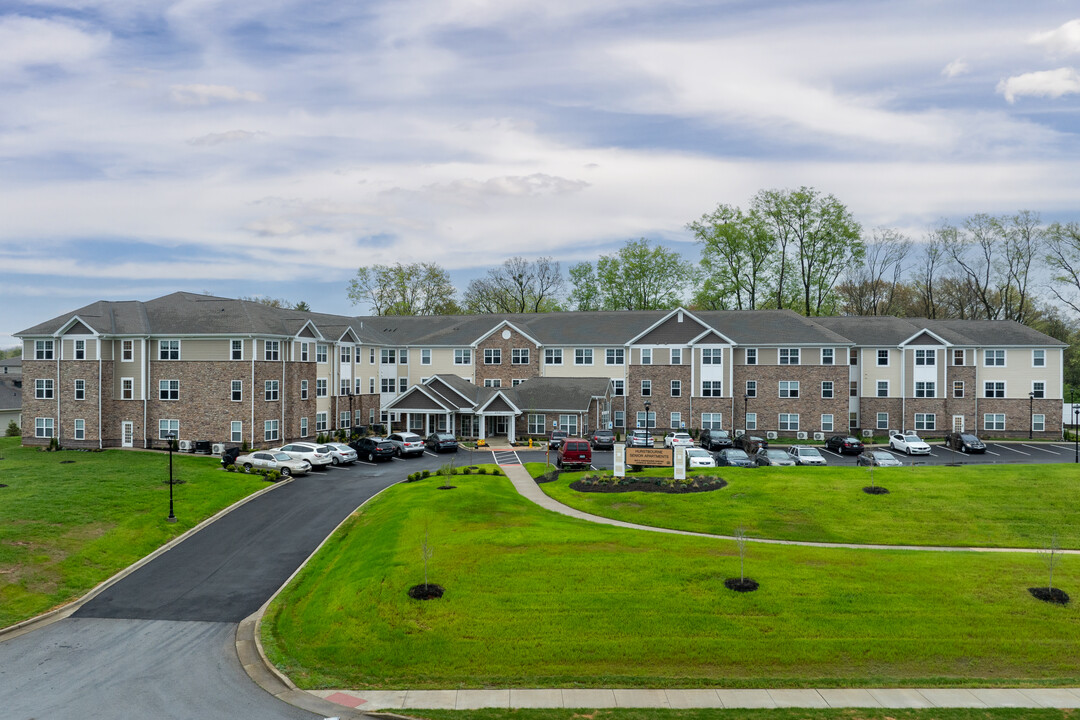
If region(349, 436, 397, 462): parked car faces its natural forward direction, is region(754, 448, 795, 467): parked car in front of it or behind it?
behind

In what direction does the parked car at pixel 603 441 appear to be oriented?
away from the camera

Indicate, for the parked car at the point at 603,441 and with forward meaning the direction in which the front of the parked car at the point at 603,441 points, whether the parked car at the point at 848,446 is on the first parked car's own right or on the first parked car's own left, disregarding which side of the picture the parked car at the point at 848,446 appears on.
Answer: on the first parked car's own right

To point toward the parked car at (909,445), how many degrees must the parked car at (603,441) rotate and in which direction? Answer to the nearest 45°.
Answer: approximately 90° to its right

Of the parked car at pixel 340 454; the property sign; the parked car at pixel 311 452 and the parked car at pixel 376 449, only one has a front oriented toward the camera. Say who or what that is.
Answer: the property sign
